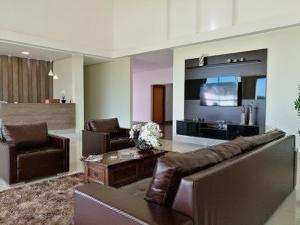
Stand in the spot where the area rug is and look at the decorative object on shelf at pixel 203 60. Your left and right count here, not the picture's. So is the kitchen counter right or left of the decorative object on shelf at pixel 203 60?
left

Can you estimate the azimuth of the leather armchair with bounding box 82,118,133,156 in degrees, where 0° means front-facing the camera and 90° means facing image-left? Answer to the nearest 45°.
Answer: approximately 315°

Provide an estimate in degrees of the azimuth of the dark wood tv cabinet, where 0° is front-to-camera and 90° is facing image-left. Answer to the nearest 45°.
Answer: approximately 45°

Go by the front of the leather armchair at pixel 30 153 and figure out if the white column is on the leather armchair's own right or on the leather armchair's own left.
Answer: on the leather armchair's own left
